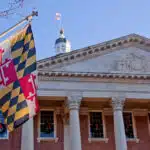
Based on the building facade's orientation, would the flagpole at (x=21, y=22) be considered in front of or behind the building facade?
in front

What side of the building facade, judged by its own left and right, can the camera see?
front

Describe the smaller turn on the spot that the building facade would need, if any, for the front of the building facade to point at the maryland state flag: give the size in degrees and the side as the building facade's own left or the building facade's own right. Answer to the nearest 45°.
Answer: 0° — it already faces it
